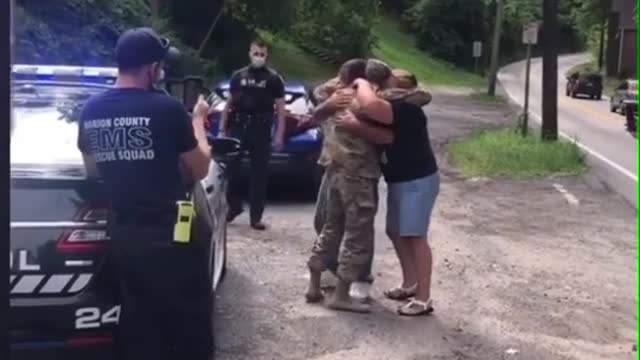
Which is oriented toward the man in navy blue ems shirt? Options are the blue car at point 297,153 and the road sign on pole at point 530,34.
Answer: the blue car

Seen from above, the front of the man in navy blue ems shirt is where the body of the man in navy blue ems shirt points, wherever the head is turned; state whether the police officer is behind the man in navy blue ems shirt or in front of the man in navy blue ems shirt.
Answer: in front

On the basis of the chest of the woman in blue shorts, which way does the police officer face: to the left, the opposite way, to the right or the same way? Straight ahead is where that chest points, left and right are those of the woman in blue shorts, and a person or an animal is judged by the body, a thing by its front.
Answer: to the left

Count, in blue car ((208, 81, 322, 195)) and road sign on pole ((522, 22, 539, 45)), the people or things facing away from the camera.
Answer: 1

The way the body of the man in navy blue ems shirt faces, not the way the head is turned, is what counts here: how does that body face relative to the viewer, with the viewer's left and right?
facing away from the viewer and to the right of the viewer

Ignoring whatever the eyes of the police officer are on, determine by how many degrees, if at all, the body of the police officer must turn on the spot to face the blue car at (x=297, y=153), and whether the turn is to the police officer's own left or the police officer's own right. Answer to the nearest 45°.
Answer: approximately 180°

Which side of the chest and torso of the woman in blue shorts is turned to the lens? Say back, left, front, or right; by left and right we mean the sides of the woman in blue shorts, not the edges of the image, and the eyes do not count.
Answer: left
